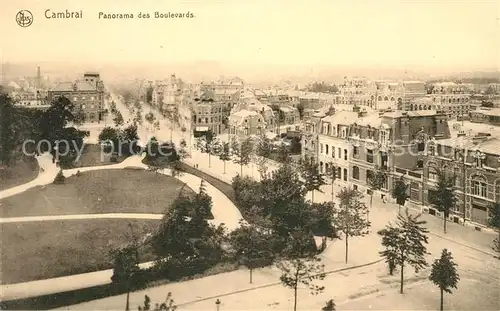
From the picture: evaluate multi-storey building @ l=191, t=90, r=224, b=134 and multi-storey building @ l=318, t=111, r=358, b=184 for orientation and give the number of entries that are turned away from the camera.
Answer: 0

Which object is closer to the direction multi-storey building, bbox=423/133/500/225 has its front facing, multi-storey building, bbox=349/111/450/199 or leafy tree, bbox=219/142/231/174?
the leafy tree

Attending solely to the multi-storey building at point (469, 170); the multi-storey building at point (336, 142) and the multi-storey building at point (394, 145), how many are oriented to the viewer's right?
0

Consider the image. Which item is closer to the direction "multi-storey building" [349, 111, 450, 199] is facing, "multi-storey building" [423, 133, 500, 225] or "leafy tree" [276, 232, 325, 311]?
the leafy tree

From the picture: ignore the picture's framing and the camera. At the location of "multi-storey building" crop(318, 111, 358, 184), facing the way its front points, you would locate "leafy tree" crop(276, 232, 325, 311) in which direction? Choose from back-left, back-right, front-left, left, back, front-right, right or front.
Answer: front-left

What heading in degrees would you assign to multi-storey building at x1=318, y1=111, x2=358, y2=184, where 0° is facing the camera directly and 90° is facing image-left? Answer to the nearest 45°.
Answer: approximately 45°

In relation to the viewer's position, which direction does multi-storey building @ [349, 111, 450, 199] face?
facing the viewer and to the left of the viewer

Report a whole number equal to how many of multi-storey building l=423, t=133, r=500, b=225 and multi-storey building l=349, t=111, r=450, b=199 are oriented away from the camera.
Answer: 0

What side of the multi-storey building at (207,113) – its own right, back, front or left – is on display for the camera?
front

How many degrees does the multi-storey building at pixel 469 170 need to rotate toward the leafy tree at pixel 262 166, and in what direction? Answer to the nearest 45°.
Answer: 0° — it already faces it

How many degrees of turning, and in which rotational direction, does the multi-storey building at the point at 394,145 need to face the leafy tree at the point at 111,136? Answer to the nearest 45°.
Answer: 0° — it already faces it
